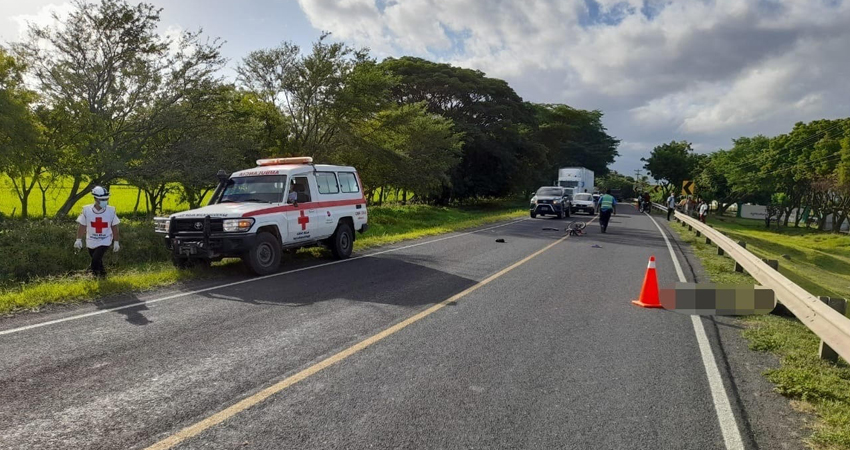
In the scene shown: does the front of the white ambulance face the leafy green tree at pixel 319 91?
no

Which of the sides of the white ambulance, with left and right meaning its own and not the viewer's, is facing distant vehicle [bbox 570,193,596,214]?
back

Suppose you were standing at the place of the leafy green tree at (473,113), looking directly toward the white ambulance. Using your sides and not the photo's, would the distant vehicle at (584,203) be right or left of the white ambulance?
left

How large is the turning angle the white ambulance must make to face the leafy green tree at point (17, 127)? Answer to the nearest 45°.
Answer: approximately 90° to its right

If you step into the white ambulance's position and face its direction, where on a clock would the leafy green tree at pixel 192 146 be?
The leafy green tree is roughly at 4 o'clock from the white ambulance.

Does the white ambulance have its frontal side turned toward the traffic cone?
no

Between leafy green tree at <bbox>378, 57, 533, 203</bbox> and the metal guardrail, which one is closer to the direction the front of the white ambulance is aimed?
the metal guardrail

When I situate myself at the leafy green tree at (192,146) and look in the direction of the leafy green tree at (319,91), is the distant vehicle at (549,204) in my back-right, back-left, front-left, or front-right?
front-right

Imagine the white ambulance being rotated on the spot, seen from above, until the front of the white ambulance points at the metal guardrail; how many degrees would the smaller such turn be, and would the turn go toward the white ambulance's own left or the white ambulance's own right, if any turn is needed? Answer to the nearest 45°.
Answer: approximately 90° to the white ambulance's own left

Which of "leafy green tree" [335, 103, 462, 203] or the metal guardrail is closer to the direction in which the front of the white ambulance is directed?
the metal guardrail

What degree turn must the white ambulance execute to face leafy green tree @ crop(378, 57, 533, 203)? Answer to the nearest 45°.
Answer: approximately 180°

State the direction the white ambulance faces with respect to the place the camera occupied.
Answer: facing the viewer and to the left of the viewer

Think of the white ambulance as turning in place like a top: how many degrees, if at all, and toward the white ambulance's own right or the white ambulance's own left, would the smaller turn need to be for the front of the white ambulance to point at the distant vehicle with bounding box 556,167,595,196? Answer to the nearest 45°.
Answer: approximately 180°

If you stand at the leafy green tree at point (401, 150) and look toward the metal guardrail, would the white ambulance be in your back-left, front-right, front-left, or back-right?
front-right

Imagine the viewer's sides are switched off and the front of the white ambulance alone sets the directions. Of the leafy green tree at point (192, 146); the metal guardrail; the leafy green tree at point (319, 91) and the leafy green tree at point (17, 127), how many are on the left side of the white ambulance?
1

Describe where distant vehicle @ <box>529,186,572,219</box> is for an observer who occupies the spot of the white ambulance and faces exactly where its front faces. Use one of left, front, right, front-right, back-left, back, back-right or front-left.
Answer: back
